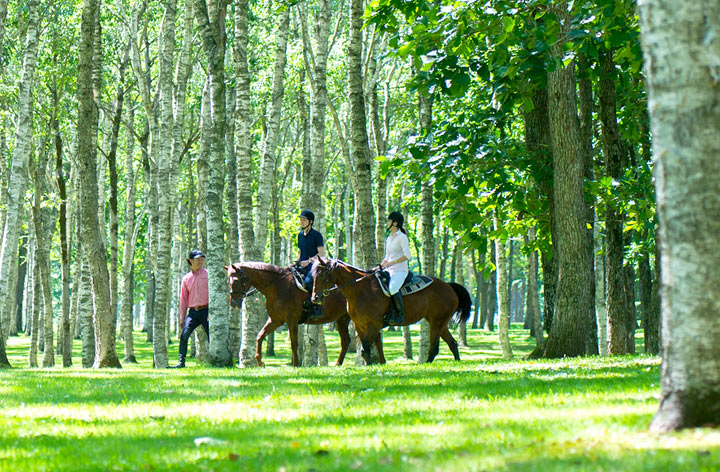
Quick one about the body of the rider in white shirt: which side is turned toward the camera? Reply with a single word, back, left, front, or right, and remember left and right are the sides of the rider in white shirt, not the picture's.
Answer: left

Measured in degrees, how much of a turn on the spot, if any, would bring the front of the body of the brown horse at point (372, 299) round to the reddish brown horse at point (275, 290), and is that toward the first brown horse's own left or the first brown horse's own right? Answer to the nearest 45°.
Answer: approximately 45° to the first brown horse's own right

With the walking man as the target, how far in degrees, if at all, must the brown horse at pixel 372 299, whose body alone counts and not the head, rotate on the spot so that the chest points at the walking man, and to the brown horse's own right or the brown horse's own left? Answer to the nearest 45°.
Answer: approximately 45° to the brown horse's own right

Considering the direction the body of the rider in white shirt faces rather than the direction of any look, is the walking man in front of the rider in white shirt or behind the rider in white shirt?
in front

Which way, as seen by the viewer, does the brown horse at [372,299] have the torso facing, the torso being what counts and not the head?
to the viewer's left

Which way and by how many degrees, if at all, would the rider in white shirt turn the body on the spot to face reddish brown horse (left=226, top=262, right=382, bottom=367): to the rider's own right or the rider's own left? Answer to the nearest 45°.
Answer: approximately 45° to the rider's own right
